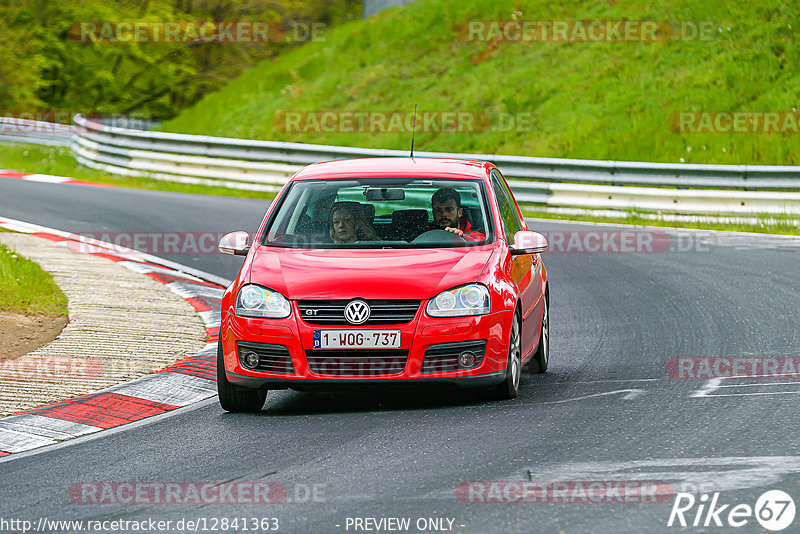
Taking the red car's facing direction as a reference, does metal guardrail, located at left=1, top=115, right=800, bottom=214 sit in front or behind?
behind

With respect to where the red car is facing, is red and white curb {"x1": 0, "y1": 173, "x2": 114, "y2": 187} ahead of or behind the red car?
behind

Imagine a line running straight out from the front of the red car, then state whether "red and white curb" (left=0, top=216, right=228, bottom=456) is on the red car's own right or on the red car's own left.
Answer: on the red car's own right

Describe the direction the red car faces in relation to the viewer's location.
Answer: facing the viewer

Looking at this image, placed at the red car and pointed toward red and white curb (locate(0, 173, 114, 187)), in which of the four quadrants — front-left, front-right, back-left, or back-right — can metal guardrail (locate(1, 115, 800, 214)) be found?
front-right

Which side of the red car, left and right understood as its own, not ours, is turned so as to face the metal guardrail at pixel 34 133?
back
